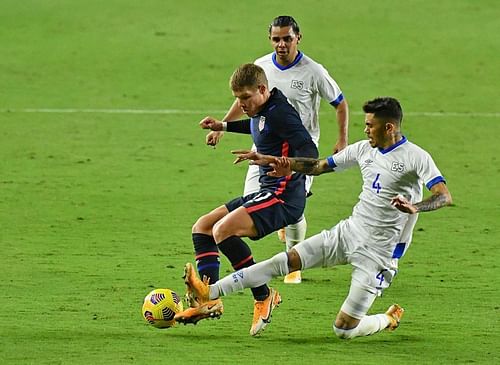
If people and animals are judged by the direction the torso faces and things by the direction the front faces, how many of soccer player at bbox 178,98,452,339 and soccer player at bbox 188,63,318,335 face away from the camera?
0

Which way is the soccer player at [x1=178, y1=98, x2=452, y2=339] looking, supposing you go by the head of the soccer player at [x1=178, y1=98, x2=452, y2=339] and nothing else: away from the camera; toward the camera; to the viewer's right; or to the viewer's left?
to the viewer's left

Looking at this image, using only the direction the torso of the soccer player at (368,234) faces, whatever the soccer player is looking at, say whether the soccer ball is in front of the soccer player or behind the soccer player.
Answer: in front

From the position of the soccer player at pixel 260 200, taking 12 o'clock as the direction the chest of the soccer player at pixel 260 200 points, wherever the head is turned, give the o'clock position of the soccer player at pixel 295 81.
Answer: the soccer player at pixel 295 81 is roughly at 5 o'clock from the soccer player at pixel 260 200.

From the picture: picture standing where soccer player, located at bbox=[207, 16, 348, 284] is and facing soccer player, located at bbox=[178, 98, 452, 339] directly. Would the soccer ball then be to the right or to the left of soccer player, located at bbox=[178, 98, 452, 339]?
right

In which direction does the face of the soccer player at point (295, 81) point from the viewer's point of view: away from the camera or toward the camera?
toward the camera

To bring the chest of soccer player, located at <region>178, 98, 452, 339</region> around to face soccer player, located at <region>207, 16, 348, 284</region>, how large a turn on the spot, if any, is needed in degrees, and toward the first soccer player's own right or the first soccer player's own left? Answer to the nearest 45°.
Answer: approximately 135° to the first soccer player's own right

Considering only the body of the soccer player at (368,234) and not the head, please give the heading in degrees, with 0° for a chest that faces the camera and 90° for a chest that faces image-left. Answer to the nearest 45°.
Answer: approximately 45°

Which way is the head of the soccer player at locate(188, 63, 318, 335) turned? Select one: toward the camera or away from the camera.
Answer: toward the camera

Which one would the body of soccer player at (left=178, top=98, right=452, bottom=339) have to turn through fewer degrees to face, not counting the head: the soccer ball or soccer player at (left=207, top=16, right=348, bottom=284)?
the soccer ball
